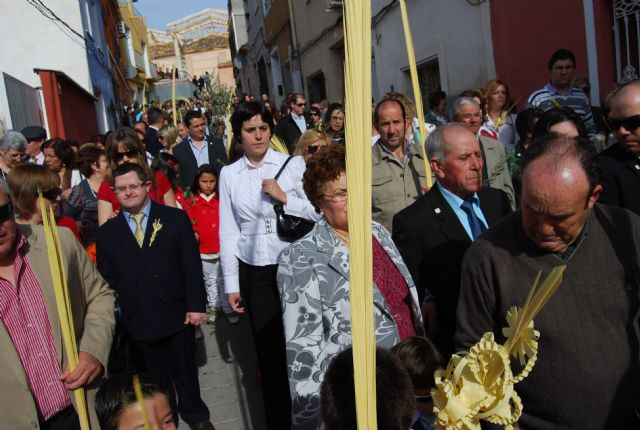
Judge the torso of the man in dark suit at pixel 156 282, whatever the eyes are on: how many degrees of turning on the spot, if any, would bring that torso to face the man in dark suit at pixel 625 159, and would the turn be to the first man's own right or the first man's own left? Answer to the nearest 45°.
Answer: approximately 45° to the first man's own left

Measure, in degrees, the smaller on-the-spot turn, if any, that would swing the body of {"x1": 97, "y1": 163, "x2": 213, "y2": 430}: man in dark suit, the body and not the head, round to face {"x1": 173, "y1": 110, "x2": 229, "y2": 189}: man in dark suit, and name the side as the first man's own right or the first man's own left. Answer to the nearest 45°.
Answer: approximately 180°

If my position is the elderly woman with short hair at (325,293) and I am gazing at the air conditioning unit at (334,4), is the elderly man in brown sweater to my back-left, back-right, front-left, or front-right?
back-right
